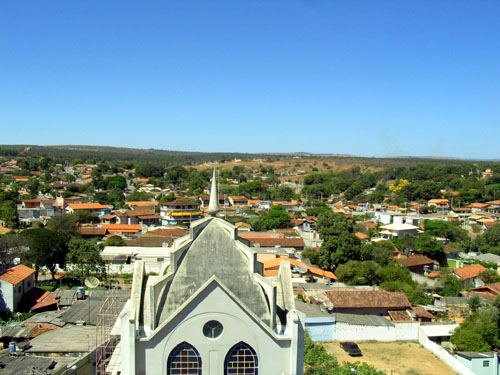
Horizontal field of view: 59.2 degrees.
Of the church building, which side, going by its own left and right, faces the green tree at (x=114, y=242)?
back

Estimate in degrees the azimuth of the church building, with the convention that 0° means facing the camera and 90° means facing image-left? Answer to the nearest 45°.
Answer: approximately 0°

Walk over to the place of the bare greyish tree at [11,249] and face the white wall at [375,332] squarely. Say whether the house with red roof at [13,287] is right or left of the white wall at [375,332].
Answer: right

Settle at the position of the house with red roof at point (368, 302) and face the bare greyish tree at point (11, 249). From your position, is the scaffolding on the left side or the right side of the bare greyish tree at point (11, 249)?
left

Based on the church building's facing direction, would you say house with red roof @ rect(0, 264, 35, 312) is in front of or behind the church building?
behind

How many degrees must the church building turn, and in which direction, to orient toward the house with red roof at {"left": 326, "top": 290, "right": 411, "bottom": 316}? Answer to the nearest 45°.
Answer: approximately 135° to its left

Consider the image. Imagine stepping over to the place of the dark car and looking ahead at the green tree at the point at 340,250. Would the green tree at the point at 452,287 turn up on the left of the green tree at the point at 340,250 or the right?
right

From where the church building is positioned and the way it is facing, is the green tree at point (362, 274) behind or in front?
behind

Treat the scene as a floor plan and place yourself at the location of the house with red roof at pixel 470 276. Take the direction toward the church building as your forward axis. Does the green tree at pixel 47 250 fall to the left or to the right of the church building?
right

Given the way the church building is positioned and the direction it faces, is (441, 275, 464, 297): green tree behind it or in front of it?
behind

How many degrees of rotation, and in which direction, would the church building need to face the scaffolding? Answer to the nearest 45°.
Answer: approximately 135° to its right

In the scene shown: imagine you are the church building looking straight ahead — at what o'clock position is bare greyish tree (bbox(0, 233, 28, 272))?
The bare greyish tree is roughly at 5 o'clock from the church building.

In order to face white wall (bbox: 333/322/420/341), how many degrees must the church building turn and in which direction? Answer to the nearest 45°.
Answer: approximately 135° to its left

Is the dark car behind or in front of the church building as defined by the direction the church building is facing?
behind
